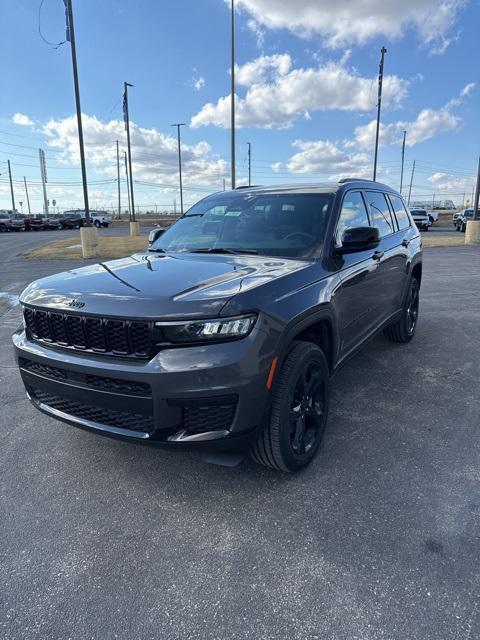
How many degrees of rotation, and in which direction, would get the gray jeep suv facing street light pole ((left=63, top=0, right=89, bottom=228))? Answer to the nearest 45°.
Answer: approximately 135° to its right

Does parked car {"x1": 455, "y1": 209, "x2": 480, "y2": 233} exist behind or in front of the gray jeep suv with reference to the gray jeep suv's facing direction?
behind

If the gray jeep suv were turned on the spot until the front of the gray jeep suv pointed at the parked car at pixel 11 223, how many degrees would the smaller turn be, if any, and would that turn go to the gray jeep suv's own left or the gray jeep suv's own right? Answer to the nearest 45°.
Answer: approximately 90° to the gray jeep suv's own right

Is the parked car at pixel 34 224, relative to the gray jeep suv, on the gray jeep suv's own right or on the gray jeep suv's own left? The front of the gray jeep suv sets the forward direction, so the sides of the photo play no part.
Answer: on the gray jeep suv's own right

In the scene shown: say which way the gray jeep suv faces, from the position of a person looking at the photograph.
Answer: facing the viewer and to the left of the viewer

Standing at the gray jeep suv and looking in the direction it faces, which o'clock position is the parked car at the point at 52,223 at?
The parked car is roughly at 4 o'clock from the gray jeep suv.

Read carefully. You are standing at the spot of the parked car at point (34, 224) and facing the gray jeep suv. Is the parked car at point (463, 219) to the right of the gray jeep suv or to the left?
left
